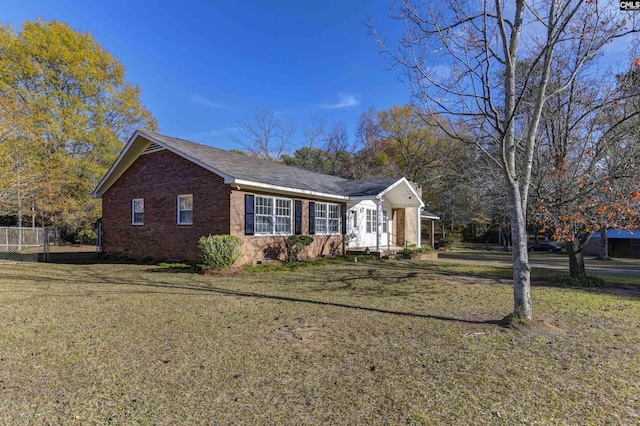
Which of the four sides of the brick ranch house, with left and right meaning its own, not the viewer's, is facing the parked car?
left

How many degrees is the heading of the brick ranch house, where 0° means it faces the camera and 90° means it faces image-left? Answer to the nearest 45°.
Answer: approximately 315°

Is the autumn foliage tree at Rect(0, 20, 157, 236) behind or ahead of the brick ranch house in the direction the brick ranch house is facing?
behind
